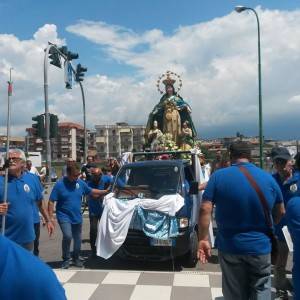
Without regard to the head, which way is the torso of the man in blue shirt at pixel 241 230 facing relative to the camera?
away from the camera

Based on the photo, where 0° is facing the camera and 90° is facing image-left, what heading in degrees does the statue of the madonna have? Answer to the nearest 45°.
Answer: approximately 0°

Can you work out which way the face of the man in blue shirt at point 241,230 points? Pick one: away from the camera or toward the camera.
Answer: away from the camera

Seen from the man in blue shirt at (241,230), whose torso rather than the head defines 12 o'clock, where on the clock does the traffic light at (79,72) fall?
The traffic light is roughly at 11 o'clock from the man in blue shirt.

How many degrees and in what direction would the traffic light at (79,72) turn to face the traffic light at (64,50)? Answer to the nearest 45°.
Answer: approximately 90° to its right

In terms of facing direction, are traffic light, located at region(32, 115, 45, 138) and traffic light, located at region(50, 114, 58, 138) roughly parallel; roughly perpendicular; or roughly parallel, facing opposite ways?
roughly perpendicular
